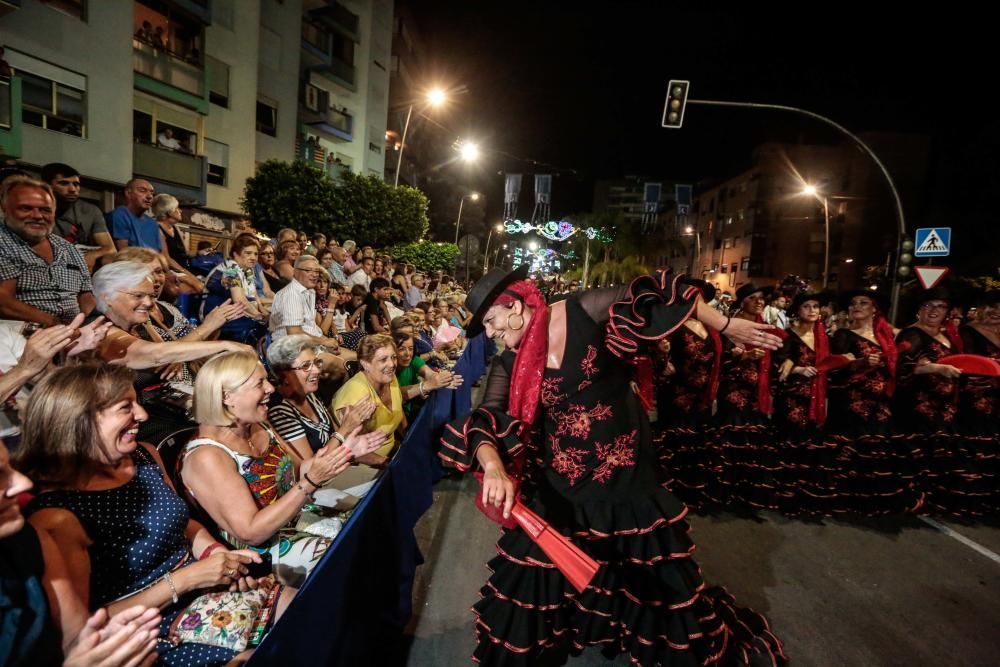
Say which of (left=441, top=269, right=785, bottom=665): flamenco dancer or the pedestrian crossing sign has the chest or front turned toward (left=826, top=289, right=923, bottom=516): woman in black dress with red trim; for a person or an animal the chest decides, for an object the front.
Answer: the pedestrian crossing sign

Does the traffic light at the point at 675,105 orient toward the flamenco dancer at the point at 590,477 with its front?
yes

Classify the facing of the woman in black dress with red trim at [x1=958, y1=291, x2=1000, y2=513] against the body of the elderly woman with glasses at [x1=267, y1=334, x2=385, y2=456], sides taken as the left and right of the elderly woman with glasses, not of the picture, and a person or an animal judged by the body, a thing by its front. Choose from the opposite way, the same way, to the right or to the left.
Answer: to the right

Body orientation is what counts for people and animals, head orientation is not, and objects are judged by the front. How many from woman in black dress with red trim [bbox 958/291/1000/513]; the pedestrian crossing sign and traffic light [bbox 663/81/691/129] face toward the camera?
3

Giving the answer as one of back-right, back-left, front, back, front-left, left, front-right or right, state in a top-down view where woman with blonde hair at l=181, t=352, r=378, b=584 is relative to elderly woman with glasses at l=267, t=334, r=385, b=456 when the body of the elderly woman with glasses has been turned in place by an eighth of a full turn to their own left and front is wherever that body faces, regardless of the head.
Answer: right

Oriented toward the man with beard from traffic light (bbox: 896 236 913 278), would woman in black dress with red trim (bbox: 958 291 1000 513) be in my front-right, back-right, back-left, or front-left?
front-left

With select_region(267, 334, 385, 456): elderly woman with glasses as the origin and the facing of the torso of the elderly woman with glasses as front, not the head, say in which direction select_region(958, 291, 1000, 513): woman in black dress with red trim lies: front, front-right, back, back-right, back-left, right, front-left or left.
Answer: front-left

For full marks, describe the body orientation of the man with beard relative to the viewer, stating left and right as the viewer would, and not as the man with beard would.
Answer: facing the viewer and to the right of the viewer

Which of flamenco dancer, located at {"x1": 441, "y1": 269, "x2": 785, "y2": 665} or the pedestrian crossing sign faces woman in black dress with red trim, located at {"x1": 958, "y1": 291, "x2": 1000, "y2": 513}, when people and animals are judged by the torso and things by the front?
the pedestrian crossing sign

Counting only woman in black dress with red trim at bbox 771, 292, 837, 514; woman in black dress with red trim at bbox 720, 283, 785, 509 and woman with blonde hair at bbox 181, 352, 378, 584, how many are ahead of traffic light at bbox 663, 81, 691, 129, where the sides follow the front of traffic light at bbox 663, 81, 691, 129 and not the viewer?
3

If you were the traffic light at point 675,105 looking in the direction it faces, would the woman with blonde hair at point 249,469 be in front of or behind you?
in front

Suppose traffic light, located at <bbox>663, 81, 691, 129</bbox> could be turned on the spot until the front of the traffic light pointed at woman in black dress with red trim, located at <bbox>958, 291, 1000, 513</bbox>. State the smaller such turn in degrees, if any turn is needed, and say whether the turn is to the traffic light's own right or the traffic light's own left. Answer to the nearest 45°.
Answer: approximately 45° to the traffic light's own left

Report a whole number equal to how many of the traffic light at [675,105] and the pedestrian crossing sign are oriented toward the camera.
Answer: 2

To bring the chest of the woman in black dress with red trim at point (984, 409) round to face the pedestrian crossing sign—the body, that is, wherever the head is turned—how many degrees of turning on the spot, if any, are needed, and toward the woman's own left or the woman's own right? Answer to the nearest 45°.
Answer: approximately 180°

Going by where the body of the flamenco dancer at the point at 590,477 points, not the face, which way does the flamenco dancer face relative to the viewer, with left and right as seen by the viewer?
facing the viewer and to the left of the viewer

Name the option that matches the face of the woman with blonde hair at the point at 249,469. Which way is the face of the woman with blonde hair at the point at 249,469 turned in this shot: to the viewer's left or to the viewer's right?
to the viewer's right

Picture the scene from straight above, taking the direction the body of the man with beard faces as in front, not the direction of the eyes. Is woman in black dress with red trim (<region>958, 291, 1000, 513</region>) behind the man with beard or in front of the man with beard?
in front

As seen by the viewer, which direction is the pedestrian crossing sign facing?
toward the camera
